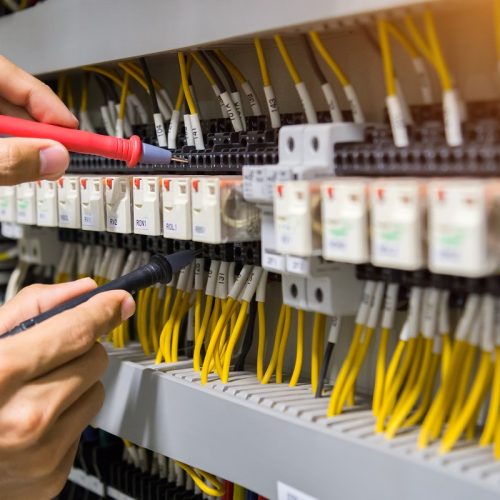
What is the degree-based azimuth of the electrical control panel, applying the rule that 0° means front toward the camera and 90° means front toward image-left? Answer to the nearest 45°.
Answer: approximately 45°

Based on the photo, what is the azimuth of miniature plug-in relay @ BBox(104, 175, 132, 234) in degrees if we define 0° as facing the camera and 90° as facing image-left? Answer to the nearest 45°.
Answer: approximately 45°
